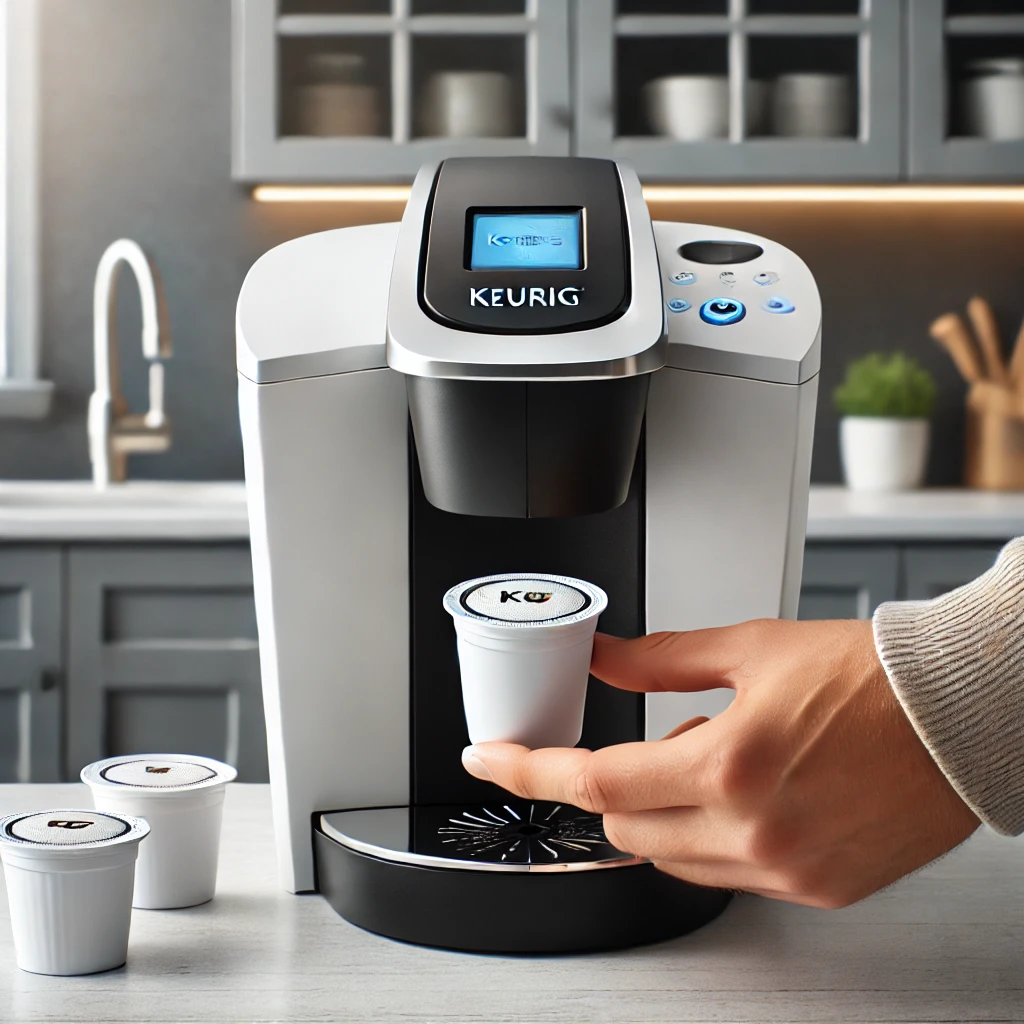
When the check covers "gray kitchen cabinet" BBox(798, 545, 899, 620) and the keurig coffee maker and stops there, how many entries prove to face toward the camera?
2

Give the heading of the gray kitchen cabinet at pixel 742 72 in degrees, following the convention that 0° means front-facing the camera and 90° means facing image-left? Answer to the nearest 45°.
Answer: approximately 0°

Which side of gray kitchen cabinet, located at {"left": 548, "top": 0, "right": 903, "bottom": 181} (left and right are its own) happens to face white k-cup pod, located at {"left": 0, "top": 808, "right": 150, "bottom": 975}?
front

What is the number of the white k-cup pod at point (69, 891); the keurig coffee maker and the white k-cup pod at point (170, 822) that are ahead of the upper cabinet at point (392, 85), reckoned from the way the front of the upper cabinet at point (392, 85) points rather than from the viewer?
3

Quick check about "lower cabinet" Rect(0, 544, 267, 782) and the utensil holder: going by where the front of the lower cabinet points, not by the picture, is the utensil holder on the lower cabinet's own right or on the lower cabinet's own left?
on the lower cabinet's own left

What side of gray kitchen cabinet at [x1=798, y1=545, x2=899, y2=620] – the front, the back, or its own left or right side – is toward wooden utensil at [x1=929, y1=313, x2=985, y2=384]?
back
